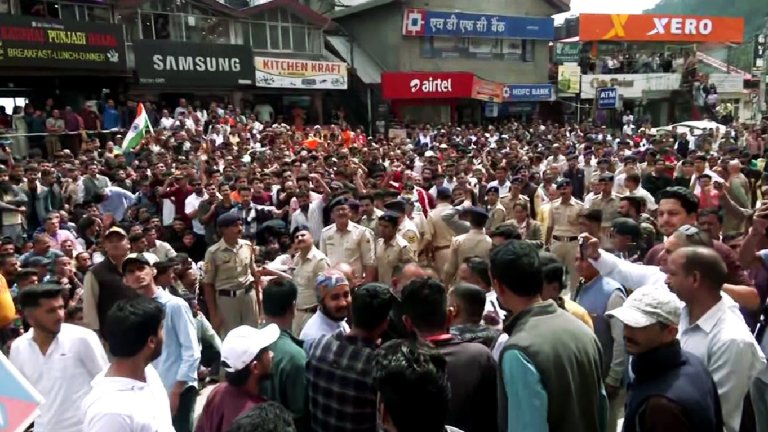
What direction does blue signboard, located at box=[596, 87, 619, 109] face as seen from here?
toward the camera

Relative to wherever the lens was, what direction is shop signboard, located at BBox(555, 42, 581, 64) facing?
facing the viewer

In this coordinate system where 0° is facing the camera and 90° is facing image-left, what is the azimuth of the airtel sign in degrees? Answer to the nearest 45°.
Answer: approximately 0°

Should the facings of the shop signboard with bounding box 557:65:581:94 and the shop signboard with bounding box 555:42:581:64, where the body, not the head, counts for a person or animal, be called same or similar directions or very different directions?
same or similar directions

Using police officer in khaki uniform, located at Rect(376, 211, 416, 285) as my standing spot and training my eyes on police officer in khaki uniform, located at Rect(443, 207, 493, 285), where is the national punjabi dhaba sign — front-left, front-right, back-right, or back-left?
back-left

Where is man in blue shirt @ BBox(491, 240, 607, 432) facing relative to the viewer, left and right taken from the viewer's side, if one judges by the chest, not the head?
facing away from the viewer and to the left of the viewer

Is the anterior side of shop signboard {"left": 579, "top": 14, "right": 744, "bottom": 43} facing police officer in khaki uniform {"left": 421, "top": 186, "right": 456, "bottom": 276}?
yes

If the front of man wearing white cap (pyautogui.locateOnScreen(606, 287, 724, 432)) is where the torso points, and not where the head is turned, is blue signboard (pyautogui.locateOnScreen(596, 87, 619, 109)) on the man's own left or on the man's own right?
on the man's own right

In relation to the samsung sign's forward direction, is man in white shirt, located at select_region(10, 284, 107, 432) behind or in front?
in front

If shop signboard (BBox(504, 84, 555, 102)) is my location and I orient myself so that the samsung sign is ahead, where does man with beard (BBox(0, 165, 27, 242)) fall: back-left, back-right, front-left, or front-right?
front-left

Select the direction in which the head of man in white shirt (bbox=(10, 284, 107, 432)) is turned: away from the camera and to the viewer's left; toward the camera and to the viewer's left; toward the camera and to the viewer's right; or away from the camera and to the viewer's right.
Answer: toward the camera and to the viewer's right

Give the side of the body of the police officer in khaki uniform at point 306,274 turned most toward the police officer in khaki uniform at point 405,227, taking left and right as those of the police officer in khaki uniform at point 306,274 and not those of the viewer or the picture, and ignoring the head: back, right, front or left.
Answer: back

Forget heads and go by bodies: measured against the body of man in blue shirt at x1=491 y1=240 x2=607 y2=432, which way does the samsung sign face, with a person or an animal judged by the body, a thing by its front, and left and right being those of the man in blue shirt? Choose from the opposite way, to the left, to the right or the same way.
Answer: the opposite way
